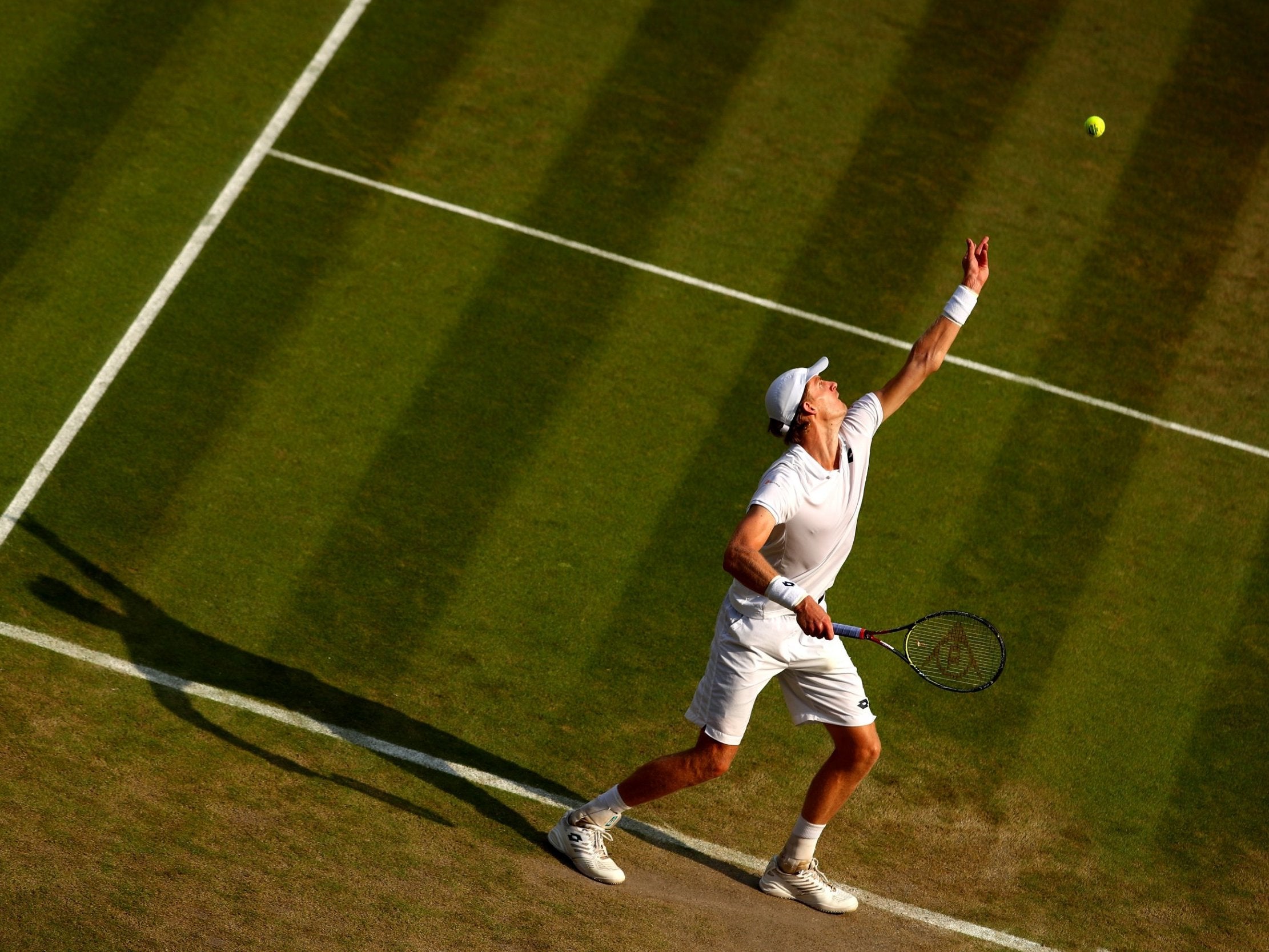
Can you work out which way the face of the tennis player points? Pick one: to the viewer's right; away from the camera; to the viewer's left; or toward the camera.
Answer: to the viewer's right

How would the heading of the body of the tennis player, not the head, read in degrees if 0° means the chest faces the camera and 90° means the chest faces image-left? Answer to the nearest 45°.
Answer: approximately 315°
